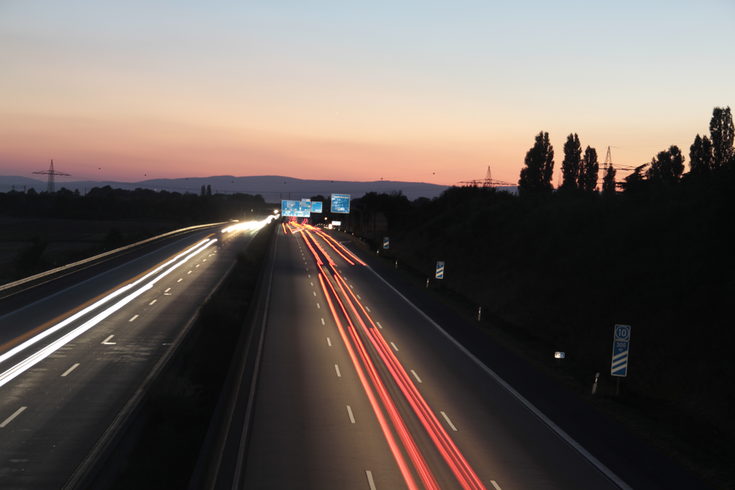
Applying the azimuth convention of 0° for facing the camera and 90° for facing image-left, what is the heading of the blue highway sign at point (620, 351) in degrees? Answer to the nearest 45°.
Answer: approximately 0°
